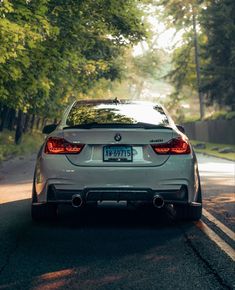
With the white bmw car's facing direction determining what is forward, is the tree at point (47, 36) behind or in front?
in front

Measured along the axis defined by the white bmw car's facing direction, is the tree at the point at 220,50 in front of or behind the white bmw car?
in front

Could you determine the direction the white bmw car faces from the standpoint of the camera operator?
facing away from the viewer
